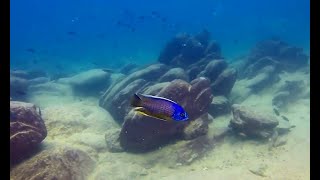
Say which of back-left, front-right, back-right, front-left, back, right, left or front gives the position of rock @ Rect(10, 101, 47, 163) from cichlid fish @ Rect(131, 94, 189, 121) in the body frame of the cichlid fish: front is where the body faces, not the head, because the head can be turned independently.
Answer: back-left

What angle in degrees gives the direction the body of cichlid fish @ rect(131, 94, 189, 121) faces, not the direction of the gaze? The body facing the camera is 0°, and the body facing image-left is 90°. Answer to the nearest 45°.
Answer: approximately 270°

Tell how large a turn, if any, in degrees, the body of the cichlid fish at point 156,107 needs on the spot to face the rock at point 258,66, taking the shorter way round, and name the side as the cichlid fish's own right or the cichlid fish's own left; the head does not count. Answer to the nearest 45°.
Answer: approximately 45° to the cichlid fish's own left

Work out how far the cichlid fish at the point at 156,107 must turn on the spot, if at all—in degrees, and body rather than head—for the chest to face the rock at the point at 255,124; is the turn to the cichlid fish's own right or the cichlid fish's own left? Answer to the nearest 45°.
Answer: approximately 45° to the cichlid fish's own left

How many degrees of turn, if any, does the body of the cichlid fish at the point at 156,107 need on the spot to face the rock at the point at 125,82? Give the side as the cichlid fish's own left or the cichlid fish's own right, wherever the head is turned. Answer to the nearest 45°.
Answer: approximately 90° to the cichlid fish's own left

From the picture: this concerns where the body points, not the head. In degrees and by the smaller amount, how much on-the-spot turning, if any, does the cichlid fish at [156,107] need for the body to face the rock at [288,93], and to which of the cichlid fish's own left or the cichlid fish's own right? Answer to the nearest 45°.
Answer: approximately 45° to the cichlid fish's own left
